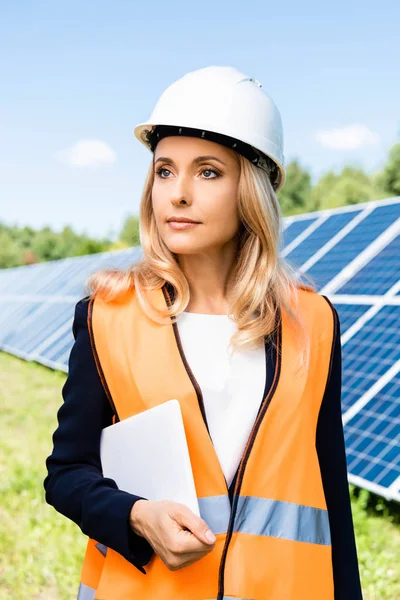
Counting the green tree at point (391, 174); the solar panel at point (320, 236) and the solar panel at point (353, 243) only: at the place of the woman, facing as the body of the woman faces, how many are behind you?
3

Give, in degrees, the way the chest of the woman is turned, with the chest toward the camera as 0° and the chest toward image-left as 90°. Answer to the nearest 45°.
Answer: approximately 0°

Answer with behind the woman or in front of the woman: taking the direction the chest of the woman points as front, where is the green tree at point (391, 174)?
behind

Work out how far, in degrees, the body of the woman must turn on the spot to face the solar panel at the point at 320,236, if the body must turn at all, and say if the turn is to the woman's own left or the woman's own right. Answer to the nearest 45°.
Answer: approximately 180°

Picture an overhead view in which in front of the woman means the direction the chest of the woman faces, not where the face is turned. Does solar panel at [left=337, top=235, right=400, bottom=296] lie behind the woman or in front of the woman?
behind
